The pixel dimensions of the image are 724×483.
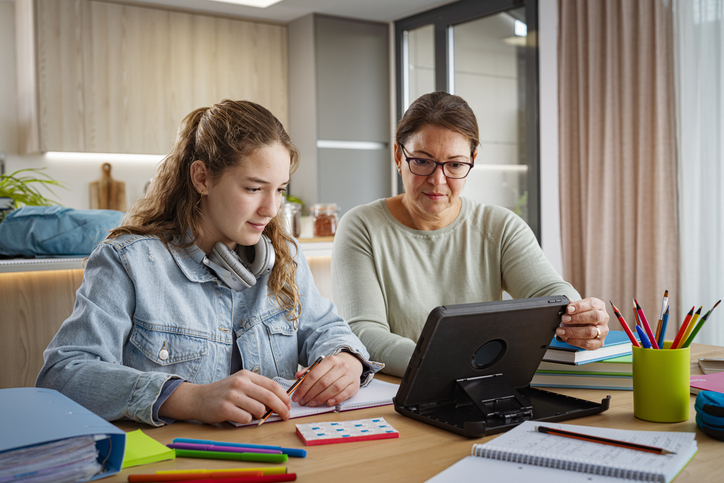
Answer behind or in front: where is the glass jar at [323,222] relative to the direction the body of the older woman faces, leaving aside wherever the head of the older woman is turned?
behind

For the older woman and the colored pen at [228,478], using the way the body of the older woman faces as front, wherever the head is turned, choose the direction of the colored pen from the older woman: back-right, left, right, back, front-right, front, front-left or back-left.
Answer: front

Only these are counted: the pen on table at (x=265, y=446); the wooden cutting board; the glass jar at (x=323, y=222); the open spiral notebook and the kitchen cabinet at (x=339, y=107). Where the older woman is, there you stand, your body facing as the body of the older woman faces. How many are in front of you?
2

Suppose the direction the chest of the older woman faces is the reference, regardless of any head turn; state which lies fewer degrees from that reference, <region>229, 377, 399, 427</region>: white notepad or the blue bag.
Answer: the white notepad

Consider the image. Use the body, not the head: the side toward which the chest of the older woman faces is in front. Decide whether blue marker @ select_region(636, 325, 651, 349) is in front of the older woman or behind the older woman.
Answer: in front

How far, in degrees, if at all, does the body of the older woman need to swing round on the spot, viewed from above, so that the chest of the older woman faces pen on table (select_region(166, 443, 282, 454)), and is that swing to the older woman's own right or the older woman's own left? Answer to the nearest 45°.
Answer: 0° — they already face it

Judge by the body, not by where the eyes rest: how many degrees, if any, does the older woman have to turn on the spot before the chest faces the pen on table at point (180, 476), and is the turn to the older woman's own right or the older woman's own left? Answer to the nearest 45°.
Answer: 0° — they already face it

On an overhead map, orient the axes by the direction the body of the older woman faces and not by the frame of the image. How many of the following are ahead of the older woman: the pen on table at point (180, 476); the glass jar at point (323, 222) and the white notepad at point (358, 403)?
2

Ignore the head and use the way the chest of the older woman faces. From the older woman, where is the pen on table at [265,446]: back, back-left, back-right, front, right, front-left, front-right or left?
front

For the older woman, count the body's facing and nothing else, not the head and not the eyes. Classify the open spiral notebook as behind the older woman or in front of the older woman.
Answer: in front

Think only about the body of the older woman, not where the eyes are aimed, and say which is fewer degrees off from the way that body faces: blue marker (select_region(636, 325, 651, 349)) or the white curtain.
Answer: the blue marker

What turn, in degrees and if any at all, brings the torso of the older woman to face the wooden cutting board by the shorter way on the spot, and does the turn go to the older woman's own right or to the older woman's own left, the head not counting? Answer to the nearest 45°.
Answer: approximately 135° to the older woman's own right

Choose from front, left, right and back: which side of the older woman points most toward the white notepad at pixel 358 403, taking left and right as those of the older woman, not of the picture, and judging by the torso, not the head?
front

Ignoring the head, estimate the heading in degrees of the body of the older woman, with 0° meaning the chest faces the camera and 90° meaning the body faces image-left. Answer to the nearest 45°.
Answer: approximately 0°
